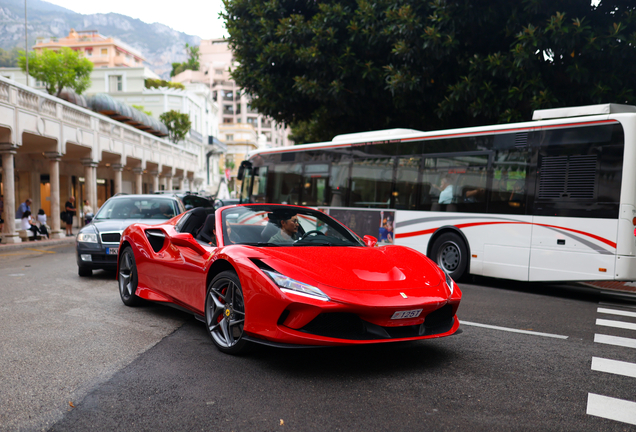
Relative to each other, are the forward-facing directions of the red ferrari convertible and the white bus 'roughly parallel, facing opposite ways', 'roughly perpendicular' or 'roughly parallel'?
roughly parallel, facing opposite ways

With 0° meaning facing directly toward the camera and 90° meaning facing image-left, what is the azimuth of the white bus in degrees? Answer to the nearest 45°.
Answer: approximately 135°

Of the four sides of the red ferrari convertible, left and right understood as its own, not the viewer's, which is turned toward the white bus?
left

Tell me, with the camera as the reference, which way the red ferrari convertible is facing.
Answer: facing the viewer and to the right of the viewer

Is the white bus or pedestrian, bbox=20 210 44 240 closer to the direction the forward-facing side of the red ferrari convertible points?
the white bus

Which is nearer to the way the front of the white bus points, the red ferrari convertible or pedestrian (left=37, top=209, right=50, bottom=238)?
the pedestrian

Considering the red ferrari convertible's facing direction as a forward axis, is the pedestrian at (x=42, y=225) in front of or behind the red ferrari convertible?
behind

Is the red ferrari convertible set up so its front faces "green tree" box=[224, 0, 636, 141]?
no

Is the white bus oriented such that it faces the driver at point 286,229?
no

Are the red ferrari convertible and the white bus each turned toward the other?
no
